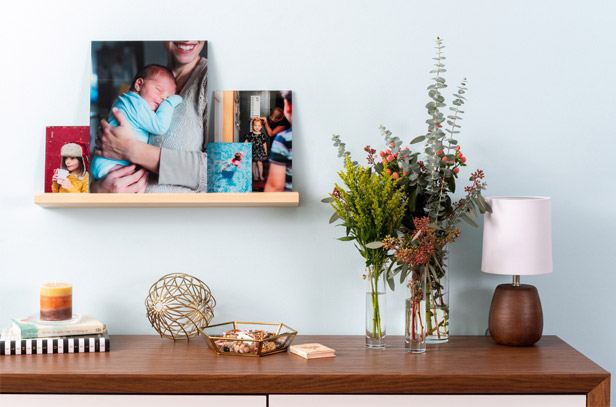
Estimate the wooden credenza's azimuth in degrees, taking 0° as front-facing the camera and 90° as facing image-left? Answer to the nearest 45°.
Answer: approximately 0°

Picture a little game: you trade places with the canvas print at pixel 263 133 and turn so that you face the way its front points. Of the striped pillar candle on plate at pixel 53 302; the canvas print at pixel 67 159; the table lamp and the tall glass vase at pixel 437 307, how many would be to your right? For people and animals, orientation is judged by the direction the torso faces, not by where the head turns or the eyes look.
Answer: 2

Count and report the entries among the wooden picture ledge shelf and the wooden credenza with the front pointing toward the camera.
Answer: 2
